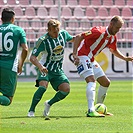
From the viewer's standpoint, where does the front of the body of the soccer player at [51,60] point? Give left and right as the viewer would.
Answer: facing the viewer and to the right of the viewer

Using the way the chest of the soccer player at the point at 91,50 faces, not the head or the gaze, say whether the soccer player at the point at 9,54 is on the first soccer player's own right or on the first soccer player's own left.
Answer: on the first soccer player's own right

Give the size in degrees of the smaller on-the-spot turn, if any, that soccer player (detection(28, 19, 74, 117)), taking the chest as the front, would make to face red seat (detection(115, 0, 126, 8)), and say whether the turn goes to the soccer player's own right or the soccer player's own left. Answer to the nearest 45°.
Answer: approximately 135° to the soccer player's own left

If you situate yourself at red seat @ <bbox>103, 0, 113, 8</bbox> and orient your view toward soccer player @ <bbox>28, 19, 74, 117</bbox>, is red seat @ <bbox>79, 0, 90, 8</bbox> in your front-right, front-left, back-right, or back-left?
front-right

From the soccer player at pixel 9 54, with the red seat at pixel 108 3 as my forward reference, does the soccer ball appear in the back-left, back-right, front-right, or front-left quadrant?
front-right
